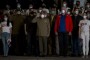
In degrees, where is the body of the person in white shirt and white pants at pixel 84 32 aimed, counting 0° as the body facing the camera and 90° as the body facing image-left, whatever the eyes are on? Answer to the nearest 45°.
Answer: approximately 0°

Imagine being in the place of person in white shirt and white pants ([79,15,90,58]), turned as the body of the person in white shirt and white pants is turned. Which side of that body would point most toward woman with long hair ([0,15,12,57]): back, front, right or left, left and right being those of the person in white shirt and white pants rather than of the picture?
right
